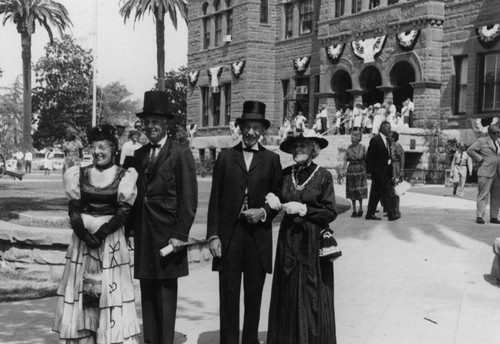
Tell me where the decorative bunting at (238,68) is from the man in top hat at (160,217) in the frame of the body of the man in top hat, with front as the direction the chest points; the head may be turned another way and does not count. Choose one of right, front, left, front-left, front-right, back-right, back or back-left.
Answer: back-right

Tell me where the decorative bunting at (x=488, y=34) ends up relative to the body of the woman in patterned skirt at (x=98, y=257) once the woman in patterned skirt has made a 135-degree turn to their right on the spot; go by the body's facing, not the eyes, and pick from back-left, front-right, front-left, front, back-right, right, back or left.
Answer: right

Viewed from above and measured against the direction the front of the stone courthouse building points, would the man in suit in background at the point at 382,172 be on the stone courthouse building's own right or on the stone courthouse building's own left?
on the stone courthouse building's own left
